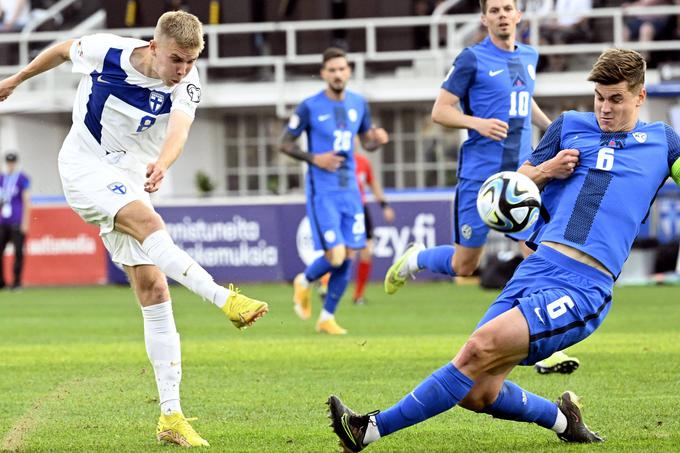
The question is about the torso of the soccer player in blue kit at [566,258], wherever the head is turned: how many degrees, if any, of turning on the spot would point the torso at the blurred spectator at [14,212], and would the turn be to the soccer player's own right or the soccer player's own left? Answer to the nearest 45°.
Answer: approximately 90° to the soccer player's own right

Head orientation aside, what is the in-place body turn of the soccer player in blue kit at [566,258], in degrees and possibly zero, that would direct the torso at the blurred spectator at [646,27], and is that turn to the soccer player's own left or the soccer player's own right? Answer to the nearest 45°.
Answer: approximately 135° to the soccer player's own right

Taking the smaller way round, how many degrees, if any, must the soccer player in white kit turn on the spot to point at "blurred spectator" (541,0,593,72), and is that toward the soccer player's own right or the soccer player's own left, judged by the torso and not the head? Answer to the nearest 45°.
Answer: approximately 90° to the soccer player's own left

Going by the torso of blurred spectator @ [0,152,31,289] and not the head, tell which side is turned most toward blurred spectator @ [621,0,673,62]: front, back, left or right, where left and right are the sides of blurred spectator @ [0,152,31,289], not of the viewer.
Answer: left

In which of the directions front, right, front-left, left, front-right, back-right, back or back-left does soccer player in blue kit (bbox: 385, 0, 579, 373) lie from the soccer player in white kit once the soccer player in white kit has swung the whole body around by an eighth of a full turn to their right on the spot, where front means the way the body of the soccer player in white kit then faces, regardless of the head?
back-left

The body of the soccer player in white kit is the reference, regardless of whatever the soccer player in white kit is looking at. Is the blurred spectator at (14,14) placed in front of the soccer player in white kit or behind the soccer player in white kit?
behind

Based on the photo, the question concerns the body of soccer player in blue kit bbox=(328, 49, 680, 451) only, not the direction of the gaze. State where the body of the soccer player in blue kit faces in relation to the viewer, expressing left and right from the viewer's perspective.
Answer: facing the viewer and to the left of the viewer

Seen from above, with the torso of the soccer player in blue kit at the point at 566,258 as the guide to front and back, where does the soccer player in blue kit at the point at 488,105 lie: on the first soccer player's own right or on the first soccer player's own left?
on the first soccer player's own right

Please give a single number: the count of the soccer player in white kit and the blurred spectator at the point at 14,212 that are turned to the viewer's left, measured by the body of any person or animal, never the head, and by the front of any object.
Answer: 0

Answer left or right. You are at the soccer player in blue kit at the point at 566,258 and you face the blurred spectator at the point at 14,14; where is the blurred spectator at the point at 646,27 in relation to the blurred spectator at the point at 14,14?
right

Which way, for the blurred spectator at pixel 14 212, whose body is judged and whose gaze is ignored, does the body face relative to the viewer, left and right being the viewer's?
facing the viewer

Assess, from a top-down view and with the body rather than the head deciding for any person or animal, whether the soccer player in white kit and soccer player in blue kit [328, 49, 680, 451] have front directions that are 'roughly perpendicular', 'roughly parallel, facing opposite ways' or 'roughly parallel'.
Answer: roughly perpendicular

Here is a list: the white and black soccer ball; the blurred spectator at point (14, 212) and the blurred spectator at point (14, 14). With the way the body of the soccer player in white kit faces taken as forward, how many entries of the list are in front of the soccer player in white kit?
1

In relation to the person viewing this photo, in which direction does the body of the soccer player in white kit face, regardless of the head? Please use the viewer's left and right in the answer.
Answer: facing the viewer and to the right of the viewer
